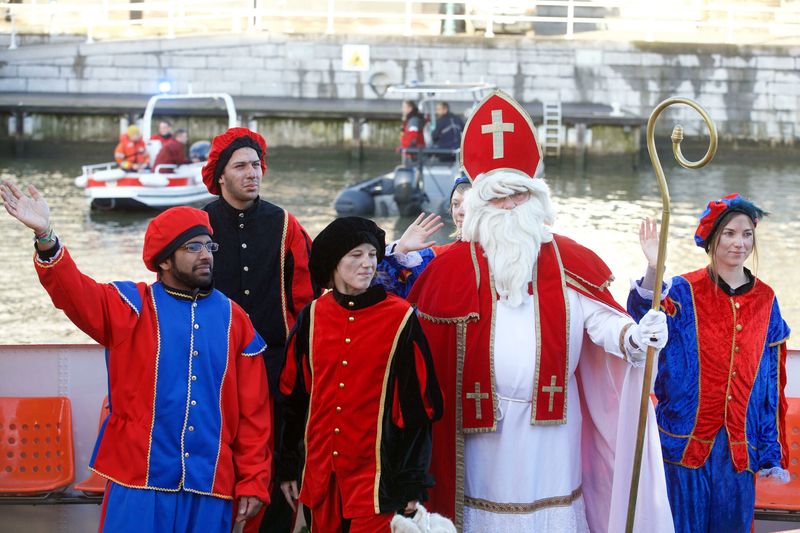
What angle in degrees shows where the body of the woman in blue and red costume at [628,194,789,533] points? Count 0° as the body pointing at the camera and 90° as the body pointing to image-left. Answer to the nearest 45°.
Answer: approximately 0°

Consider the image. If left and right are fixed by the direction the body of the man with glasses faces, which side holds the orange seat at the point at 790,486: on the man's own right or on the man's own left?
on the man's own left

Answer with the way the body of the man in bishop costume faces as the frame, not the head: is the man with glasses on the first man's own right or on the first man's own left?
on the first man's own right

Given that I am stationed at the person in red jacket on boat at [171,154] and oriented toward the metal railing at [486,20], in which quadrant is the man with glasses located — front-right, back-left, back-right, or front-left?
back-right

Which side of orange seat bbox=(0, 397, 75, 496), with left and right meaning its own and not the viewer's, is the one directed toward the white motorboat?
back

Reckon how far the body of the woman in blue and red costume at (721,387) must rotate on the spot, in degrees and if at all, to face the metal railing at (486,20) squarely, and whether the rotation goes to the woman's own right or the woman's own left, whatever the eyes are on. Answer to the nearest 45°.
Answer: approximately 180°

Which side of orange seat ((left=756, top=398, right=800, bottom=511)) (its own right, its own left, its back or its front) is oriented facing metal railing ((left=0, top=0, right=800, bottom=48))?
back

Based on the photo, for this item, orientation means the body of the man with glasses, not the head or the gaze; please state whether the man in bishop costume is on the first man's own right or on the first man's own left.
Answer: on the first man's own left

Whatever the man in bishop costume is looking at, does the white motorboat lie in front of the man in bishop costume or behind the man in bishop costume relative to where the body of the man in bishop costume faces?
behind

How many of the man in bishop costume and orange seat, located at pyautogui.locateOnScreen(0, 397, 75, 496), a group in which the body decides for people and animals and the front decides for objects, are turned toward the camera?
2
